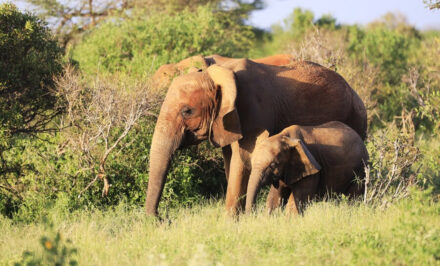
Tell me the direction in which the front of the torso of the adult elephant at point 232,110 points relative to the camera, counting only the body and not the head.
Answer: to the viewer's left

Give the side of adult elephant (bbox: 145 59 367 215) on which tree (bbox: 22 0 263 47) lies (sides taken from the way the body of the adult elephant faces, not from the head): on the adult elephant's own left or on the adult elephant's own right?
on the adult elephant's own right

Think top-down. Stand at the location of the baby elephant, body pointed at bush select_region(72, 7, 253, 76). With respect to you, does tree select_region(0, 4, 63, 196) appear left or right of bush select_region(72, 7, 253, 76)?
left

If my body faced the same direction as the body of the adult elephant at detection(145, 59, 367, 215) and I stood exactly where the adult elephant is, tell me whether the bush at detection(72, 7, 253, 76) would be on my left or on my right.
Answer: on my right

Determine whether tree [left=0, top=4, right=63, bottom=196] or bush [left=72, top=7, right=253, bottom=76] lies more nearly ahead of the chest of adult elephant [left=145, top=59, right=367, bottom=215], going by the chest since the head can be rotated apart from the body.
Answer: the tree
